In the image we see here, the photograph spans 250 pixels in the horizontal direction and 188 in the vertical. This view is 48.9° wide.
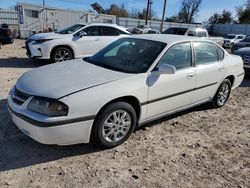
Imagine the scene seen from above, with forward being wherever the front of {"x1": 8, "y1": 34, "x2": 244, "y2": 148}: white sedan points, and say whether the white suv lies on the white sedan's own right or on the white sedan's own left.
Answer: on the white sedan's own right

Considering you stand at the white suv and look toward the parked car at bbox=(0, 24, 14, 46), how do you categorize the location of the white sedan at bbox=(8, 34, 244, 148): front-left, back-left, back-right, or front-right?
back-left

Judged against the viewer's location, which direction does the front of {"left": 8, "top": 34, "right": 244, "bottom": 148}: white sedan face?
facing the viewer and to the left of the viewer

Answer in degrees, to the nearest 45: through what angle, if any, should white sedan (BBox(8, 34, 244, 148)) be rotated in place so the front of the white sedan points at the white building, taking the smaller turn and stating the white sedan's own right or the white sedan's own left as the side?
approximately 135° to the white sedan's own right

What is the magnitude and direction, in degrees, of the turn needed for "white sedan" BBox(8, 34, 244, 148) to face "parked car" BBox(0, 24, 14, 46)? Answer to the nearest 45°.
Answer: approximately 90° to its right

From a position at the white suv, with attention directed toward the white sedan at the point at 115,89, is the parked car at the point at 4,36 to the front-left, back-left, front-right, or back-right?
back-right
